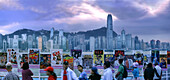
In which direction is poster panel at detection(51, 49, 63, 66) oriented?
toward the camera

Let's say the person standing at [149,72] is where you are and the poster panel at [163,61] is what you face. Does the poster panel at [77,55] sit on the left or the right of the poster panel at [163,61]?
left

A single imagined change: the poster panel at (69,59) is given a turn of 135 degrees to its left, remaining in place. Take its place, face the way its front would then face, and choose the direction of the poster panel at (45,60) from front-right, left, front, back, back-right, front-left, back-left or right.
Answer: left

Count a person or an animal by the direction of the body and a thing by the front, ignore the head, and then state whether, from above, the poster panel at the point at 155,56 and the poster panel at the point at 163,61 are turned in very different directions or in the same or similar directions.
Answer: same or similar directions

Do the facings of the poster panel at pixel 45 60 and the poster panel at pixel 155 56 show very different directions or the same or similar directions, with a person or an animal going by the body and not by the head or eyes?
same or similar directions

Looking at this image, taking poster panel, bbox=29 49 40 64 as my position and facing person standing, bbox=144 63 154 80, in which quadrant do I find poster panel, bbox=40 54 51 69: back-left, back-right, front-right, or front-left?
front-left

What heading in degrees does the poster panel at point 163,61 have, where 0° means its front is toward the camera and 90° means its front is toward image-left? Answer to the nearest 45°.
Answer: approximately 0°

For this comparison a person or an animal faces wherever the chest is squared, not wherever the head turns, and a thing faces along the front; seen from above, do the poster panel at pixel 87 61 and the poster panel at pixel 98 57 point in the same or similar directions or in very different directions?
same or similar directions

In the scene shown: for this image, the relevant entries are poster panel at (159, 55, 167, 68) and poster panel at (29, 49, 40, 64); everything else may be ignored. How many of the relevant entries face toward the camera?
2

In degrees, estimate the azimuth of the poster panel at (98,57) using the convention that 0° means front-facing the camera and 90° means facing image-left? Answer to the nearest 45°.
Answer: approximately 0°

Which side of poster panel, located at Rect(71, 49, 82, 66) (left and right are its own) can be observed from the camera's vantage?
front

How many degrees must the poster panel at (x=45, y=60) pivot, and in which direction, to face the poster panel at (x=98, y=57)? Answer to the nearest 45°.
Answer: approximately 90° to its left

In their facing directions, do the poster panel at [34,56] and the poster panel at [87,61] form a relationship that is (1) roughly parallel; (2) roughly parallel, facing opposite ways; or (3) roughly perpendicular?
roughly parallel

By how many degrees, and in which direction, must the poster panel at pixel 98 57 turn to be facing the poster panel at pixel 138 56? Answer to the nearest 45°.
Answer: approximately 135° to its left

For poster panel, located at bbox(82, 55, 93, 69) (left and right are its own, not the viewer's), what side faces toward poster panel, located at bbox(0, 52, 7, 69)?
right

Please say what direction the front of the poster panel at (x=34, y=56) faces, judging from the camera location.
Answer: facing the viewer

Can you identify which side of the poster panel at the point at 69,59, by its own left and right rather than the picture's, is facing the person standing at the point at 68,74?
front
